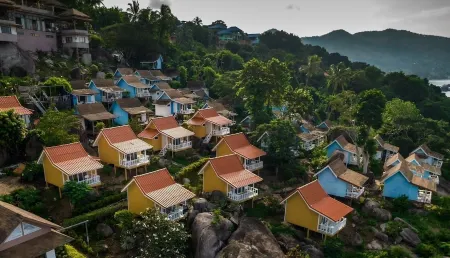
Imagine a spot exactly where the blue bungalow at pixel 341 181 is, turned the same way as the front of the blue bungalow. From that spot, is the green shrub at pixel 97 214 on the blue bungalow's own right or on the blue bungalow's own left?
on the blue bungalow's own right

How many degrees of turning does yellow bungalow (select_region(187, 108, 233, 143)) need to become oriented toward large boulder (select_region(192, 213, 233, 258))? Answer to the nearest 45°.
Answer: approximately 45° to its right

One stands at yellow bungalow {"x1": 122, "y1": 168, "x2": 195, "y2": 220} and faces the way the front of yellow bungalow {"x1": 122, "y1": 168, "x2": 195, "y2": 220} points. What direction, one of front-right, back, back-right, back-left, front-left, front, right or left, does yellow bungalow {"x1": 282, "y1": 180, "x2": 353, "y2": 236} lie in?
front-left

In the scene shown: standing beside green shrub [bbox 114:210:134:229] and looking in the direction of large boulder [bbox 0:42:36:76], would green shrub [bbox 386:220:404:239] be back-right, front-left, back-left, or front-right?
back-right

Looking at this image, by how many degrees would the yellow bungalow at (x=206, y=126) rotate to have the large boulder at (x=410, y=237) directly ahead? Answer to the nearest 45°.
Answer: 0° — it already faces it

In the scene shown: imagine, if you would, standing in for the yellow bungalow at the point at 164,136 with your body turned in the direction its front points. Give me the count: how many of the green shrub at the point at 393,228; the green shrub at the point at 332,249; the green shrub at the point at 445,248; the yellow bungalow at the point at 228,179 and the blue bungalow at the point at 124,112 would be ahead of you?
4

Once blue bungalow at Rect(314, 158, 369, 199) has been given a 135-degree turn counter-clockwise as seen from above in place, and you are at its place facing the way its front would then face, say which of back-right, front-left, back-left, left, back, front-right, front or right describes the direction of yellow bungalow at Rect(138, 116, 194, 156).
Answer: left

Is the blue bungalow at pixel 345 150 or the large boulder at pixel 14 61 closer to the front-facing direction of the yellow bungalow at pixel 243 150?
the blue bungalow

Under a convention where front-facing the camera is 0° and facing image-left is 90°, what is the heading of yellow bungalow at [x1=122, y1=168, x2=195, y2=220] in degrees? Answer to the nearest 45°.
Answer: approximately 315°

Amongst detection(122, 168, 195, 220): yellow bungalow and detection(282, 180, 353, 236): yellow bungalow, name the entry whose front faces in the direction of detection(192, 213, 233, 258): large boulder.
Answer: detection(122, 168, 195, 220): yellow bungalow

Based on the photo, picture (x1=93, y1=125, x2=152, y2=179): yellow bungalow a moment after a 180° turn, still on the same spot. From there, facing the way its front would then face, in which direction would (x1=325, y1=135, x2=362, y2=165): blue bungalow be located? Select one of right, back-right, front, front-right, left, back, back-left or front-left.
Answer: back-right

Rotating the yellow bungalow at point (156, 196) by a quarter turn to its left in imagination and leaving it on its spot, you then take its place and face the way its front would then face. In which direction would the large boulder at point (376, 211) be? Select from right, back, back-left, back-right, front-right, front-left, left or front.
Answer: front-right

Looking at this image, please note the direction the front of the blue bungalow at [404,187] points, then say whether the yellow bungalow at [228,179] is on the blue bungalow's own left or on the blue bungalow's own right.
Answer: on the blue bungalow's own right

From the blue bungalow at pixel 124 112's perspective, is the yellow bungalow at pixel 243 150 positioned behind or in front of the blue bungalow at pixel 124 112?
in front

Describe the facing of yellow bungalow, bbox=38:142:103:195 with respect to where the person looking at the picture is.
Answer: facing the viewer and to the right of the viewer
